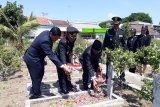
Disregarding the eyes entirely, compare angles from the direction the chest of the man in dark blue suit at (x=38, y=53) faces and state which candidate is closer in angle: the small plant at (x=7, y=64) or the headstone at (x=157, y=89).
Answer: the headstone

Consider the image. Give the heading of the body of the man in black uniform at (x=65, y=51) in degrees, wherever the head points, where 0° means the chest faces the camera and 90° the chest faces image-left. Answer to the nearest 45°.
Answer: approximately 315°

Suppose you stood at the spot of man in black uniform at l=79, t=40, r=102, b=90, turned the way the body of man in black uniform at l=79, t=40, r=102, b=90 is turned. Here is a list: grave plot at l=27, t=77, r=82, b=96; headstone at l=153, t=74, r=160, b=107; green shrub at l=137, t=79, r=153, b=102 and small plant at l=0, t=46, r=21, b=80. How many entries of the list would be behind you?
2

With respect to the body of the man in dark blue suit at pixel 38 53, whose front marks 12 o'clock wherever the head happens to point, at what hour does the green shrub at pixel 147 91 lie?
The green shrub is roughly at 1 o'clock from the man in dark blue suit.

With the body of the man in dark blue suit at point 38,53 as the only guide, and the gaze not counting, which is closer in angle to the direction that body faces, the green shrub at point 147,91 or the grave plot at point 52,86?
the green shrub

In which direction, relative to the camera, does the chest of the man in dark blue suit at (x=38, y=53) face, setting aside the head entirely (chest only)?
to the viewer's right

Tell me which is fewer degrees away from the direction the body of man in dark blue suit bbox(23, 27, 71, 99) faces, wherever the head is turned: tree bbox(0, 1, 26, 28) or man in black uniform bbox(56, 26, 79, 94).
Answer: the man in black uniform
